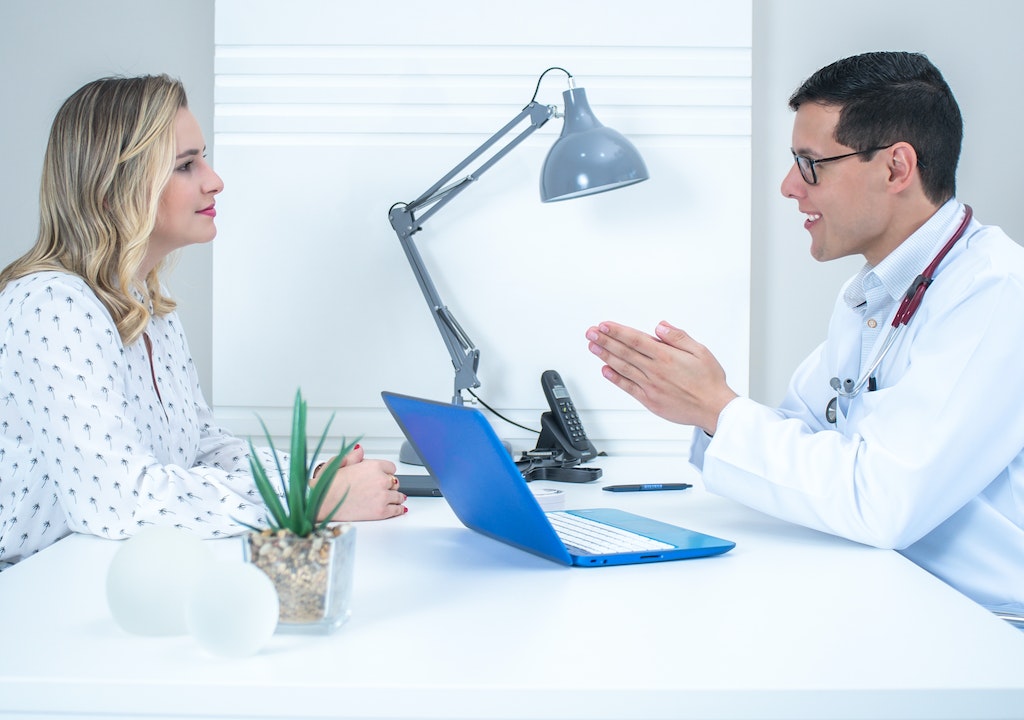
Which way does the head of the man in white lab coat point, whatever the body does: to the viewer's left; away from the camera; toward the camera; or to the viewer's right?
to the viewer's left

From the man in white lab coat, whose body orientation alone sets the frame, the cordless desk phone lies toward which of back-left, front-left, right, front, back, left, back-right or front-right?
front-right

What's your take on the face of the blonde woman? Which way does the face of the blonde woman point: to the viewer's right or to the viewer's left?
to the viewer's right

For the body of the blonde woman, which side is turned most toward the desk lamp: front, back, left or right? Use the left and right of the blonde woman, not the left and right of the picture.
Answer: front

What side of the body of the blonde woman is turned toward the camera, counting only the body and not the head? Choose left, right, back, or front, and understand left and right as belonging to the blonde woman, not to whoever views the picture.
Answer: right

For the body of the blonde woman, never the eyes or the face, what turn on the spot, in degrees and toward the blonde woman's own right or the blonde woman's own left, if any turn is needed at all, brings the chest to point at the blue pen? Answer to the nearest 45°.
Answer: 0° — they already face it

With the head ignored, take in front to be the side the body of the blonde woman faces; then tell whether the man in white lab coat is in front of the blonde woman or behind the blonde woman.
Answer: in front

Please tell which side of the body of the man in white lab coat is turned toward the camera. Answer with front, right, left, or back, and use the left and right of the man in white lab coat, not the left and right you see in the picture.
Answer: left

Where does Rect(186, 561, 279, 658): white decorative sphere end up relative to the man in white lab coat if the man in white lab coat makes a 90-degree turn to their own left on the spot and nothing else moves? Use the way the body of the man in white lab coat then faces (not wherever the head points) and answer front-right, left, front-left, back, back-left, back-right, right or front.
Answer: front-right

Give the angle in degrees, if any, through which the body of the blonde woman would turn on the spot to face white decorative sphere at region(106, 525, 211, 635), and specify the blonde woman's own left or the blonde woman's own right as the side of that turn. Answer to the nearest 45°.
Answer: approximately 90° to the blonde woman's own right

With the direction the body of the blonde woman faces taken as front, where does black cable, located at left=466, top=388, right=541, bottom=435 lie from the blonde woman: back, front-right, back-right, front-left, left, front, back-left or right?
front-left

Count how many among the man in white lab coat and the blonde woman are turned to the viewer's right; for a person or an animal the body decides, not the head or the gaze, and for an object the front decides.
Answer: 1
